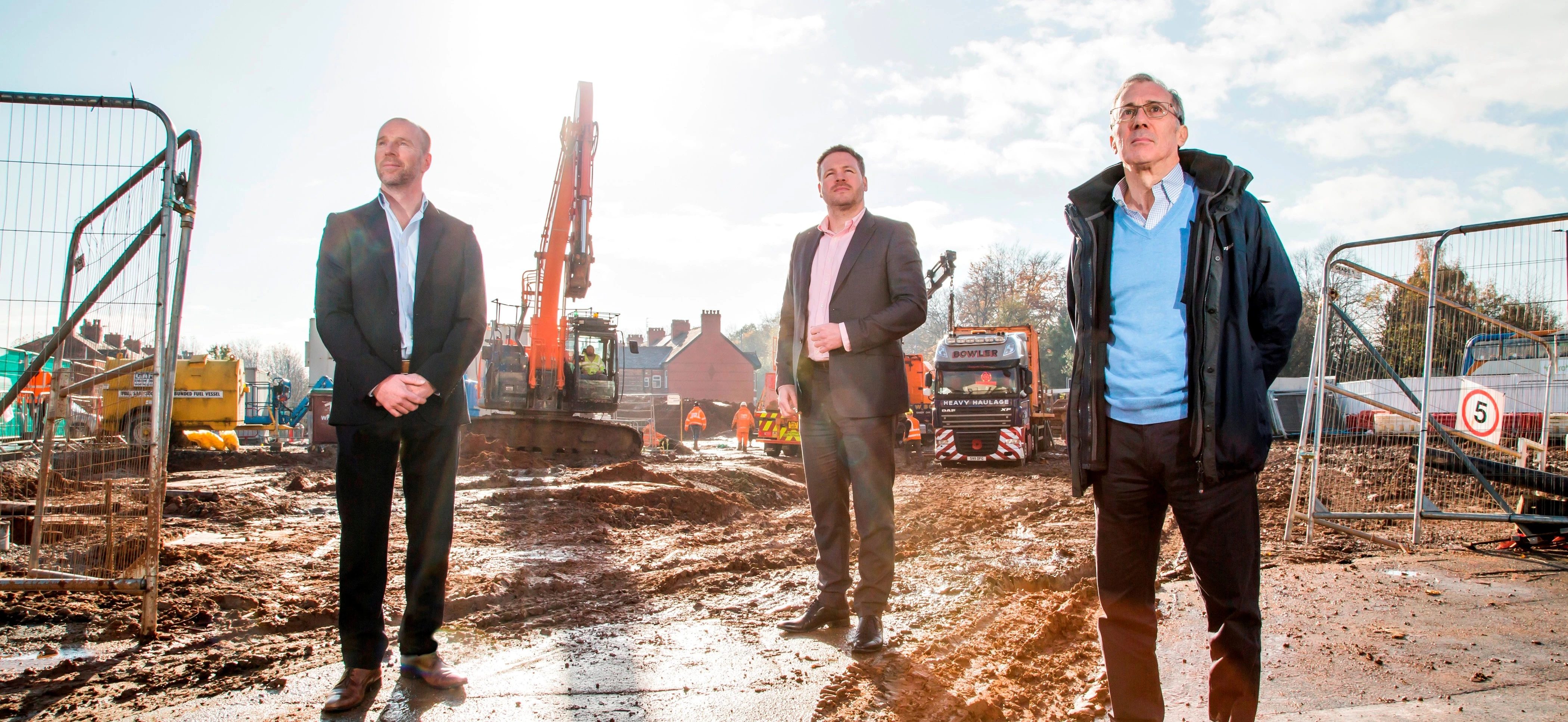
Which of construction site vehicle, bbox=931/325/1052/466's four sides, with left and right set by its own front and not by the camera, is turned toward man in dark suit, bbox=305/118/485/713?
front

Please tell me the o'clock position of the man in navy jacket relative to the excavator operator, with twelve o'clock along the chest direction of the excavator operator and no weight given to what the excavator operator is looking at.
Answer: The man in navy jacket is roughly at 12 o'clock from the excavator operator.

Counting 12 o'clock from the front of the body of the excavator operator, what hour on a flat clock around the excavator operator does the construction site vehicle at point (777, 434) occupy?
The construction site vehicle is roughly at 8 o'clock from the excavator operator.

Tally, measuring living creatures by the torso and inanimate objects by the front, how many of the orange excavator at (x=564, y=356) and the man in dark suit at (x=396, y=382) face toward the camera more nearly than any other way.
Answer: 2

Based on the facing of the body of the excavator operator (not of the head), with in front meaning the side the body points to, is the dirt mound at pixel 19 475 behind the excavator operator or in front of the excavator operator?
in front

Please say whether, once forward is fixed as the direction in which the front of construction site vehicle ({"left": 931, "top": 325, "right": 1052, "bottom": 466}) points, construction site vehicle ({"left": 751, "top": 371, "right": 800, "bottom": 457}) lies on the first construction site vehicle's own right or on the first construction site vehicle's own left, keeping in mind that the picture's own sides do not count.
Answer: on the first construction site vehicle's own right

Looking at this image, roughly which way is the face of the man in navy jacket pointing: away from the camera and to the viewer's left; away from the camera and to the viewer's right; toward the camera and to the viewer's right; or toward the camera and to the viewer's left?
toward the camera and to the viewer's left

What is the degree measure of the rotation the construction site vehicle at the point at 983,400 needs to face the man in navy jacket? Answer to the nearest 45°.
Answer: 0° — it already faces them

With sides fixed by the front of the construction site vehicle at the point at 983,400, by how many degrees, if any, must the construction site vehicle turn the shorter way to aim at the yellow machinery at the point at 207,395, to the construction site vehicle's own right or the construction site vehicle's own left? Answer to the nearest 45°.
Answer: approximately 90° to the construction site vehicle's own right

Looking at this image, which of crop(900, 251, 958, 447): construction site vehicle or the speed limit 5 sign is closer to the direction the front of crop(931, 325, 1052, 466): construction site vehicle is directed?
the speed limit 5 sign
